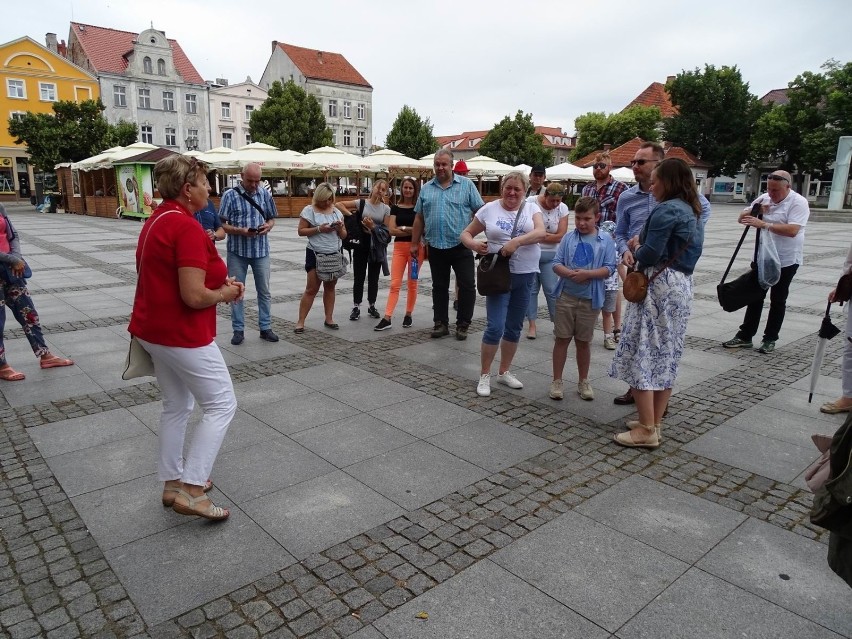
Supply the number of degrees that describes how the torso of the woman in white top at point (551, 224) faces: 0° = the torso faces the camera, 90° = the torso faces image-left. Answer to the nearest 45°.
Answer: approximately 45°

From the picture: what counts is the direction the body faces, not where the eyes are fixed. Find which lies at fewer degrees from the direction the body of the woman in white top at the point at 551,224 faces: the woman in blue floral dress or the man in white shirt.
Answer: the woman in blue floral dress

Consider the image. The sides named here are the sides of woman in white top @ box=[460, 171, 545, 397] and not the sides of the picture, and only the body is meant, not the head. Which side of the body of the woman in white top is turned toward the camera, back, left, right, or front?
front

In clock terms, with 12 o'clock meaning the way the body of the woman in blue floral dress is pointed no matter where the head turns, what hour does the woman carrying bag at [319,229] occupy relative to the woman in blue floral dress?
The woman carrying bag is roughly at 1 o'clock from the woman in blue floral dress.

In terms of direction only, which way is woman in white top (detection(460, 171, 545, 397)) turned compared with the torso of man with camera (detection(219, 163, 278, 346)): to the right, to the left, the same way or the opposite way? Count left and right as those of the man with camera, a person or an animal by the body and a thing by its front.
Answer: the same way

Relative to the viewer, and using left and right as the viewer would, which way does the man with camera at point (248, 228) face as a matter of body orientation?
facing the viewer

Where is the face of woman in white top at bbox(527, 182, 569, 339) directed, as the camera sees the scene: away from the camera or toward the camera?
toward the camera

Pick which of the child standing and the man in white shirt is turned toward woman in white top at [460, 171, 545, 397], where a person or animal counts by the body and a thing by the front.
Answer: the man in white shirt

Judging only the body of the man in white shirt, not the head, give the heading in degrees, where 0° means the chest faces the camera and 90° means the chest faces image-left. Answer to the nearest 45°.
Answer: approximately 45°

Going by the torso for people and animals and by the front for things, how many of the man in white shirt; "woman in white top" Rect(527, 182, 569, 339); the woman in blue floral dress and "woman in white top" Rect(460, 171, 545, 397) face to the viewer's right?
0

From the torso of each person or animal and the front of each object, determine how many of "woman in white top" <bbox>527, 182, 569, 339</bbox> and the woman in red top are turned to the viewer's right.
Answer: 1

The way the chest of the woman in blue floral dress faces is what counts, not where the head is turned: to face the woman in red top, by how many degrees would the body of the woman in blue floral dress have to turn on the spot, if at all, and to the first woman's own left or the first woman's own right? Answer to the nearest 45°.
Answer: approximately 45° to the first woman's own left

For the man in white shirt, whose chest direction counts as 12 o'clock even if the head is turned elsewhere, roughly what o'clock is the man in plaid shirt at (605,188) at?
The man in plaid shirt is roughly at 1 o'clock from the man in white shirt.

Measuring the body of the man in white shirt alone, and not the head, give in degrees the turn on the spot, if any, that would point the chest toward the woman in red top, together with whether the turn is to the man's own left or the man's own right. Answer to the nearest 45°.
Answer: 0° — they already face them

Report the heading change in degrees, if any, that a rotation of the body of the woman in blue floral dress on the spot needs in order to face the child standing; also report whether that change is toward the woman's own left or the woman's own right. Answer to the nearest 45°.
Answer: approximately 45° to the woman's own right

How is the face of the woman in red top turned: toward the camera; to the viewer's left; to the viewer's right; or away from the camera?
to the viewer's right
